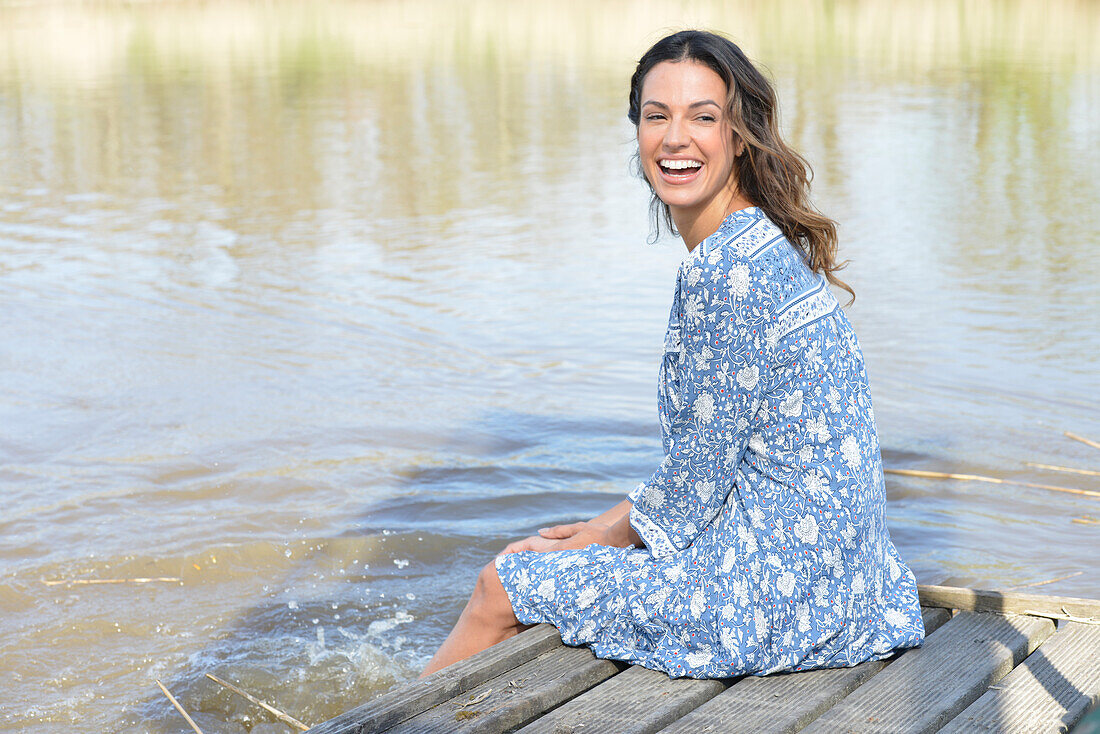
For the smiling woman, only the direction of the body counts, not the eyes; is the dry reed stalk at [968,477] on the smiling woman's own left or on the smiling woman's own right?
on the smiling woman's own right

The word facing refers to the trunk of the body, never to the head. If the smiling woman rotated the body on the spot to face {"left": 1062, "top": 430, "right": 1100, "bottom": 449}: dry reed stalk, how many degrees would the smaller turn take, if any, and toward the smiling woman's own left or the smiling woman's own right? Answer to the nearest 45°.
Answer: approximately 135° to the smiling woman's own right

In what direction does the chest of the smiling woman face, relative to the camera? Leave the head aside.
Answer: to the viewer's left

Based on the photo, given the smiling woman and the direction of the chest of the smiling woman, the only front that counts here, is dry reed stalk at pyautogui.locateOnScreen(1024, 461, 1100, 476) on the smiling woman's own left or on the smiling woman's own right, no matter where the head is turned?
on the smiling woman's own right

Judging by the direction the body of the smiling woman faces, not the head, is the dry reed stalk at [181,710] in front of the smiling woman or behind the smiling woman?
in front
